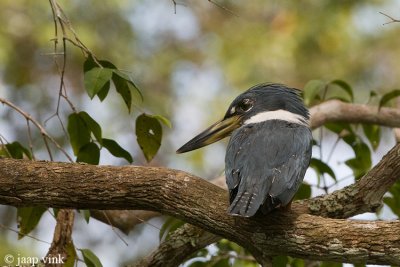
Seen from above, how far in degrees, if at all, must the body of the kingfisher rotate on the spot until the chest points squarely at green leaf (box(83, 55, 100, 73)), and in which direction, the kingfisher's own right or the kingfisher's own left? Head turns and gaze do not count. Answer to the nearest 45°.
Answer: approximately 90° to the kingfisher's own left

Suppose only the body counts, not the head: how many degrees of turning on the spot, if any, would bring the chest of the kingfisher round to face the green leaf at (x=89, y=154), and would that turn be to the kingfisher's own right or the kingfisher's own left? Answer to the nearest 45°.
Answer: approximately 90° to the kingfisher's own left

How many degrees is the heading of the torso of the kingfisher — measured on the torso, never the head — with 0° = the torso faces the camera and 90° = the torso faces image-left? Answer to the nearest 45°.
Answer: approximately 180°

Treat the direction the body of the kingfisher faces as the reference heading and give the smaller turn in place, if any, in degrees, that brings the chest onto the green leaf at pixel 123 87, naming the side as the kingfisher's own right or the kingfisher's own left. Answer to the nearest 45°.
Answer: approximately 90° to the kingfisher's own left

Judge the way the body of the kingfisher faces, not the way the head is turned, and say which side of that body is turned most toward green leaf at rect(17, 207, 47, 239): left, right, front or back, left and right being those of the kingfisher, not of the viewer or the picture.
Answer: left

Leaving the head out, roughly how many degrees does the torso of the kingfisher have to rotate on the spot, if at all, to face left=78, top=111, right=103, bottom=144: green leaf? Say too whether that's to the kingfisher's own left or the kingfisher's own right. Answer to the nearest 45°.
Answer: approximately 90° to the kingfisher's own left
